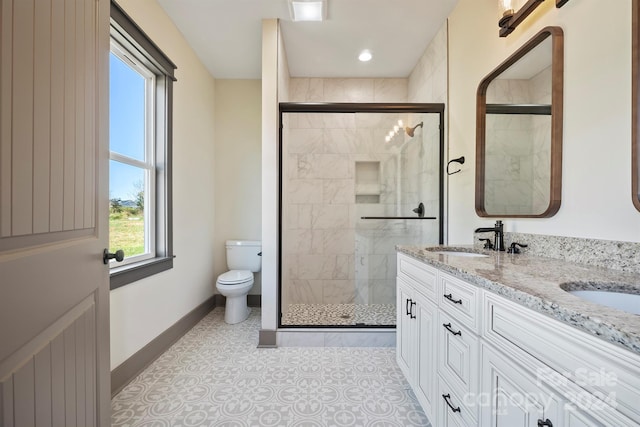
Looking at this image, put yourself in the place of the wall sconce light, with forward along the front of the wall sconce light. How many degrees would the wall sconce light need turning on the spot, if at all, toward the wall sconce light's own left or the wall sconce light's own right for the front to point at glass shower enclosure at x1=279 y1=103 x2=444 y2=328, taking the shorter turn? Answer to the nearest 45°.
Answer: approximately 90° to the wall sconce light's own right

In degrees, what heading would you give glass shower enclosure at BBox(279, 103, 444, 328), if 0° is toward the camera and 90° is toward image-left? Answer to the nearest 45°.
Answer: approximately 0°

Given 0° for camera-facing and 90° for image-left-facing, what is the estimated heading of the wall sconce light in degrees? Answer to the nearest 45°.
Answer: approximately 45°

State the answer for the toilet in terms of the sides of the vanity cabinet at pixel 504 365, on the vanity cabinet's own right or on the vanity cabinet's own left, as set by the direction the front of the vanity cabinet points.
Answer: on the vanity cabinet's own right

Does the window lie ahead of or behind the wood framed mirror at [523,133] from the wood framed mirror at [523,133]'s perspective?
ahead

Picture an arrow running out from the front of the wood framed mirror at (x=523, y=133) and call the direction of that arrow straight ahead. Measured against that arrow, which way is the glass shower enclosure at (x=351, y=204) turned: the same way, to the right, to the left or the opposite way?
to the left

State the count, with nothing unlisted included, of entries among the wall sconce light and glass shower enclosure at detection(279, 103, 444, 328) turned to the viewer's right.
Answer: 0

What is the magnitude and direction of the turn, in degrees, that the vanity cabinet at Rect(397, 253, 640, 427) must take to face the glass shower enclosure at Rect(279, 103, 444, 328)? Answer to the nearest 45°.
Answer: approximately 90° to its right

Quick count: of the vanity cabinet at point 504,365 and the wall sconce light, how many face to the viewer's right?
0

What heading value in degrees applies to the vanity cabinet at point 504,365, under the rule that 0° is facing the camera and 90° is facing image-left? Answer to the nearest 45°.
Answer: approximately 45°

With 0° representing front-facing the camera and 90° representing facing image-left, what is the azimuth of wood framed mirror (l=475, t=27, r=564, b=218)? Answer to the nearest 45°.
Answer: approximately 45°
